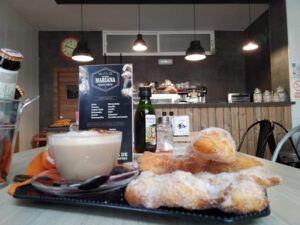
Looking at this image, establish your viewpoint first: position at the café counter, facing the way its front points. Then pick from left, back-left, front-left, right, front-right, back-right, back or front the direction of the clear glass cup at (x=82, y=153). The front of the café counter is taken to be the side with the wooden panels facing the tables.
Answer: front

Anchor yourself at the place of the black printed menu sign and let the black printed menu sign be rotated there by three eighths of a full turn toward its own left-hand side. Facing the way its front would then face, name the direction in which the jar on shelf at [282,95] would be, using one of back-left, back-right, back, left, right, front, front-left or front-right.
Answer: front

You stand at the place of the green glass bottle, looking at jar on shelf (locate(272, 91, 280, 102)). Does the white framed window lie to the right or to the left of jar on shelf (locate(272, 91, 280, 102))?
left

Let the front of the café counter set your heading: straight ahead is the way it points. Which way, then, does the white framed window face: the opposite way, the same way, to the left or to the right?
the same way

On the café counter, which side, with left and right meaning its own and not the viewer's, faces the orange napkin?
front

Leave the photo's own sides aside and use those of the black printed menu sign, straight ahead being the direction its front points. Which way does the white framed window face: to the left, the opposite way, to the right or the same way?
the same way

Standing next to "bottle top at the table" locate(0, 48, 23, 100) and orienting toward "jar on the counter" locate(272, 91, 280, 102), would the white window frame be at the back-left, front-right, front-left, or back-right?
front-left

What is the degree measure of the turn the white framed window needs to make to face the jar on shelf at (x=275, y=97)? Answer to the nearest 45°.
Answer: approximately 45° to its left

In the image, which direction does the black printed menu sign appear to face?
toward the camera

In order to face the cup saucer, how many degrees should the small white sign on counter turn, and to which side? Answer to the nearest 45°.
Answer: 0° — it already faces it

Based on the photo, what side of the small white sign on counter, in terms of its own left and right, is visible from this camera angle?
front

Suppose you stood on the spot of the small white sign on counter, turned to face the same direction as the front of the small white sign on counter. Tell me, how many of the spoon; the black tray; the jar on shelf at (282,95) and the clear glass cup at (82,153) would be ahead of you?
3

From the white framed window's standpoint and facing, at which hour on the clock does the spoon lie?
The spoon is roughly at 12 o'clock from the white framed window.

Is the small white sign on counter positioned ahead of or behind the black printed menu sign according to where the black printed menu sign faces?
behind

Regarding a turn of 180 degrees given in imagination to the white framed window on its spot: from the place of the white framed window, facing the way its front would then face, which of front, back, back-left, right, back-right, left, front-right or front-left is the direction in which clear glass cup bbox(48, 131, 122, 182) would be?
back

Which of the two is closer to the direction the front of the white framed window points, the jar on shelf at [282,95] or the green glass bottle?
the green glass bottle

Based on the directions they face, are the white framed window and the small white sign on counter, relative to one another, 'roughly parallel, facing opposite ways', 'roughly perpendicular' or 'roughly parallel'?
roughly parallel

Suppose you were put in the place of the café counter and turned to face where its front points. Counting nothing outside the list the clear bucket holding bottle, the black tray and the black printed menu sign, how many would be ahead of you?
3
